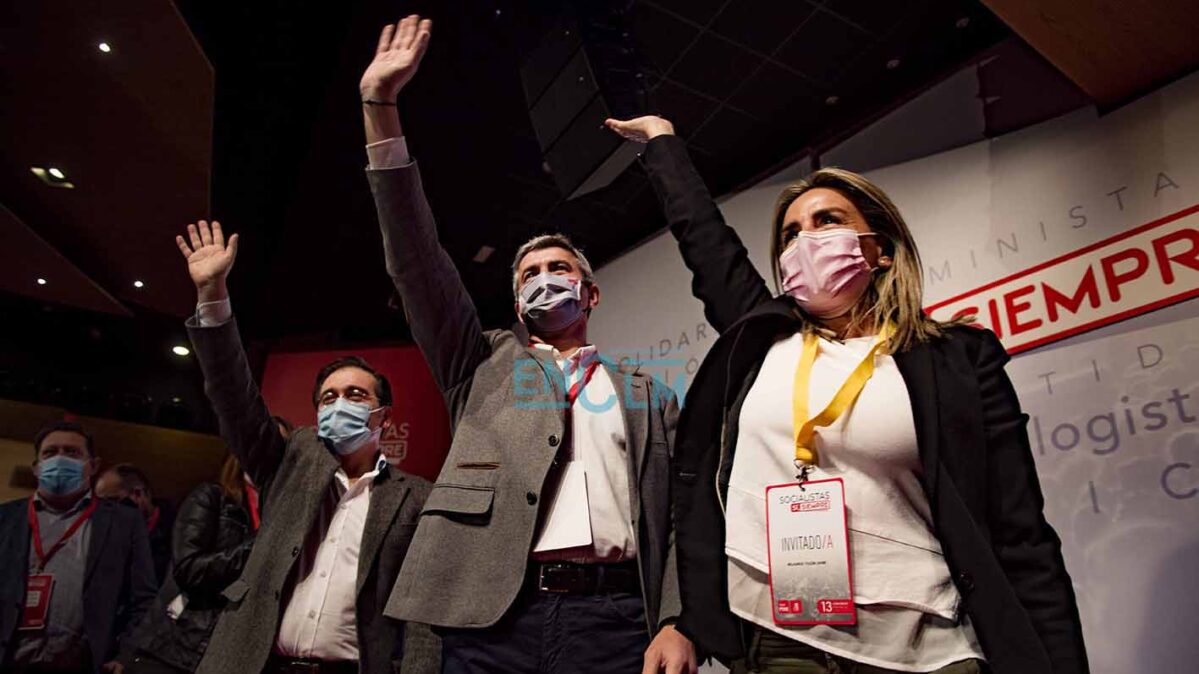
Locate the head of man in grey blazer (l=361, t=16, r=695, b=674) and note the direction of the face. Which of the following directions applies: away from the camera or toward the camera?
toward the camera

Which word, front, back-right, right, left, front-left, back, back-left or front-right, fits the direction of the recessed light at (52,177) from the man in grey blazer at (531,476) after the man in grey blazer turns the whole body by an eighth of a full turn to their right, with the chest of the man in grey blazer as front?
right

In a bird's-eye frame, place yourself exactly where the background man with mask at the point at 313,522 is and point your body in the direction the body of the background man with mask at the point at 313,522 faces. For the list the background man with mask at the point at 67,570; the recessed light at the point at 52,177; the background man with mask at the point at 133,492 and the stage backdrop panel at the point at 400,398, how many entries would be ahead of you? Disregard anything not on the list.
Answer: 0

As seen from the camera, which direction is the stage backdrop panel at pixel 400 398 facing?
toward the camera

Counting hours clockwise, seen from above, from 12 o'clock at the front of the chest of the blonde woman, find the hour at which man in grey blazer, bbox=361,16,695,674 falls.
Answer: The man in grey blazer is roughly at 2 o'clock from the blonde woman.

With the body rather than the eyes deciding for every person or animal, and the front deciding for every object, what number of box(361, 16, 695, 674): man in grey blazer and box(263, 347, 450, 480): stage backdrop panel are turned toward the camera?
2

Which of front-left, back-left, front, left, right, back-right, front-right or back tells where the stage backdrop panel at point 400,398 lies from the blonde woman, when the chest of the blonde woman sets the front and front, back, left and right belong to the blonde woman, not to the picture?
right

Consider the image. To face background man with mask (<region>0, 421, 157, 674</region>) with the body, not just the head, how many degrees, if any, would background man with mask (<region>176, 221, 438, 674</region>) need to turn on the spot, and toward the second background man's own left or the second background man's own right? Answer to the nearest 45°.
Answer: approximately 135° to the second background man's own right

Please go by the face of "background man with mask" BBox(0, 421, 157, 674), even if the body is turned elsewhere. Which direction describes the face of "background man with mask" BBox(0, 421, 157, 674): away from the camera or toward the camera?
toward the camera

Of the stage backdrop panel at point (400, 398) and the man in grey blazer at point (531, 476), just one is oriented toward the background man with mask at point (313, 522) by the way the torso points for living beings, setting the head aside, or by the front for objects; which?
the stage backdrop panel

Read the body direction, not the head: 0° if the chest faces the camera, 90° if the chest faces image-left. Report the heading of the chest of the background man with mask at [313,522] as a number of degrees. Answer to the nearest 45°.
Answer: approximately 0°

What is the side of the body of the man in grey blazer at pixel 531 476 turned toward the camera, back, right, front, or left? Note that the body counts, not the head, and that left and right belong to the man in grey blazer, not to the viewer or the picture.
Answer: front

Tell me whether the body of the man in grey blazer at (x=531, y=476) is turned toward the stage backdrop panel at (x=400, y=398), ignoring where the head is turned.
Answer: no

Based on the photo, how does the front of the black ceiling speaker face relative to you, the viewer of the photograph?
facing the viewer and to the left of the viewer
